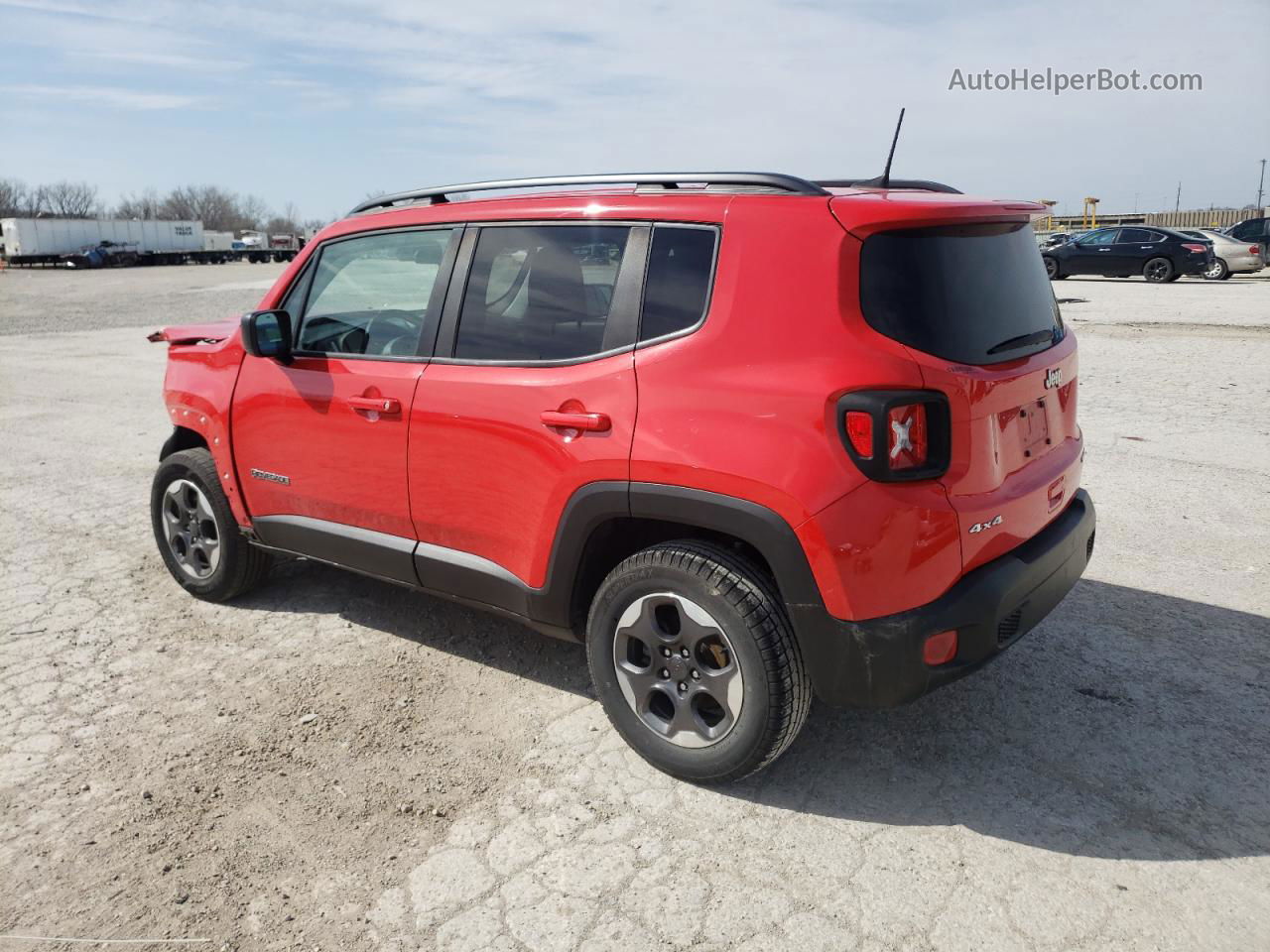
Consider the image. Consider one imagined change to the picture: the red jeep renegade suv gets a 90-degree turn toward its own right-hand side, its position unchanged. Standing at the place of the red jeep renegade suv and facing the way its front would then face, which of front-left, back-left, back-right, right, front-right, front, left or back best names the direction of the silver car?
front

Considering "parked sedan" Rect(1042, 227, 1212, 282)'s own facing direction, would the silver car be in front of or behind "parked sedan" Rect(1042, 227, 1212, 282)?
behind

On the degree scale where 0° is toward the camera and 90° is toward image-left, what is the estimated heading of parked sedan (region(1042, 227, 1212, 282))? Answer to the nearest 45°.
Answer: approximately 90°

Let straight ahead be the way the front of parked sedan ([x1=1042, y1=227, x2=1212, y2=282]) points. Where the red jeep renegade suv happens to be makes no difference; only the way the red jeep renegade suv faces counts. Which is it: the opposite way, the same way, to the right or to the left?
the same way

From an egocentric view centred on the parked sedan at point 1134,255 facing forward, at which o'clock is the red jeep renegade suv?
The red jeep renegade suv is roughly at 9 o'clock from the parked sedan.

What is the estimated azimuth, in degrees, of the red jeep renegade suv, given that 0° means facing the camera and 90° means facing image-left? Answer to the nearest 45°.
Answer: approximately 135°

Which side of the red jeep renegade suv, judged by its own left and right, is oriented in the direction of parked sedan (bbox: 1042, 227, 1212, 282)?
right

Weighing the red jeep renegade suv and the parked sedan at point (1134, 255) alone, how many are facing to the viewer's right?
0
